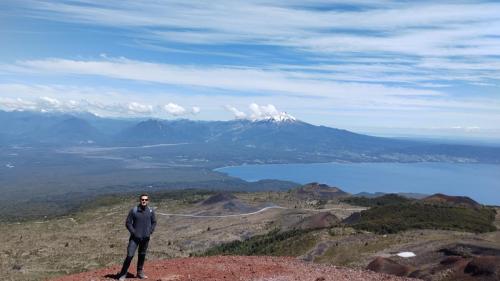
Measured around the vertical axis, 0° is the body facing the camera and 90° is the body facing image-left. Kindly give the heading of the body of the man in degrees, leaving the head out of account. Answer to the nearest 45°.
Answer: approximately 0°
